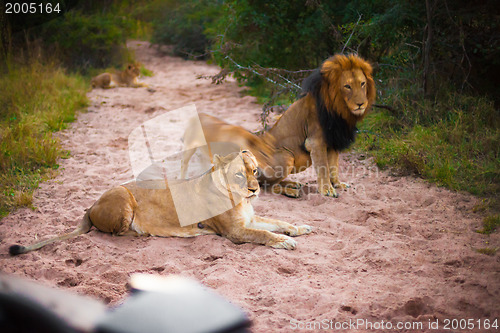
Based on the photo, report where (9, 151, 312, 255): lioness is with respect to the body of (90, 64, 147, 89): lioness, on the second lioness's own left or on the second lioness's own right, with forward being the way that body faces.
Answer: on the second lioness's own right

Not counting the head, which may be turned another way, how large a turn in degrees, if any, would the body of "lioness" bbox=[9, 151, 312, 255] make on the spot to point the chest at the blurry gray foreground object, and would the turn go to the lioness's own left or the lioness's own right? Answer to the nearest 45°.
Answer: approximately 90° to the lioness's own right

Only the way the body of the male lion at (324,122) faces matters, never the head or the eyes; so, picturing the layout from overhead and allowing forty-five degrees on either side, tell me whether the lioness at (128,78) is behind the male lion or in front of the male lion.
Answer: behind

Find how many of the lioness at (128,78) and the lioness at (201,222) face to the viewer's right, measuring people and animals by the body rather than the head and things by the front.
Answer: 2

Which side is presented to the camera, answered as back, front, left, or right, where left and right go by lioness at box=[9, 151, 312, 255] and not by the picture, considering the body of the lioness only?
right

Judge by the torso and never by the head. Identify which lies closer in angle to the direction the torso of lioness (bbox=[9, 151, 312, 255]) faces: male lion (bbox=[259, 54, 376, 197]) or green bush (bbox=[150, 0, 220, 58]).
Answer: the male lion

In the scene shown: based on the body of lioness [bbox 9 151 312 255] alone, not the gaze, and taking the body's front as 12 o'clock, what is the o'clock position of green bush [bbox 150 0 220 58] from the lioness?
The green bush is roughly at 9 o'clock from the lioness.

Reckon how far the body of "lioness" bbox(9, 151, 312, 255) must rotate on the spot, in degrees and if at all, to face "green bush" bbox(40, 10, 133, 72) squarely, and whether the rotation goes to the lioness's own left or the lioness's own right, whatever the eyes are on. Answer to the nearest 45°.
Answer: approximately 90° to the lioness's own left

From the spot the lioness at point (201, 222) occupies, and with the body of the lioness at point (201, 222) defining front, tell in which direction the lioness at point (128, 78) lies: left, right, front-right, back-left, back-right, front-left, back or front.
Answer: left

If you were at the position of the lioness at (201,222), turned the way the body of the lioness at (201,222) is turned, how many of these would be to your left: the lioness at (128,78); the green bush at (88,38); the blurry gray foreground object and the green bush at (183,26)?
3

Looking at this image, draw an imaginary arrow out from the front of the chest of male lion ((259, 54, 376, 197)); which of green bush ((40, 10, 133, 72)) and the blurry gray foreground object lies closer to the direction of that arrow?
the blurry gray foreground object

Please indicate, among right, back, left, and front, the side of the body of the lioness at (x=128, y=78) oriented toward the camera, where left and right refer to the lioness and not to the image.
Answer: right
